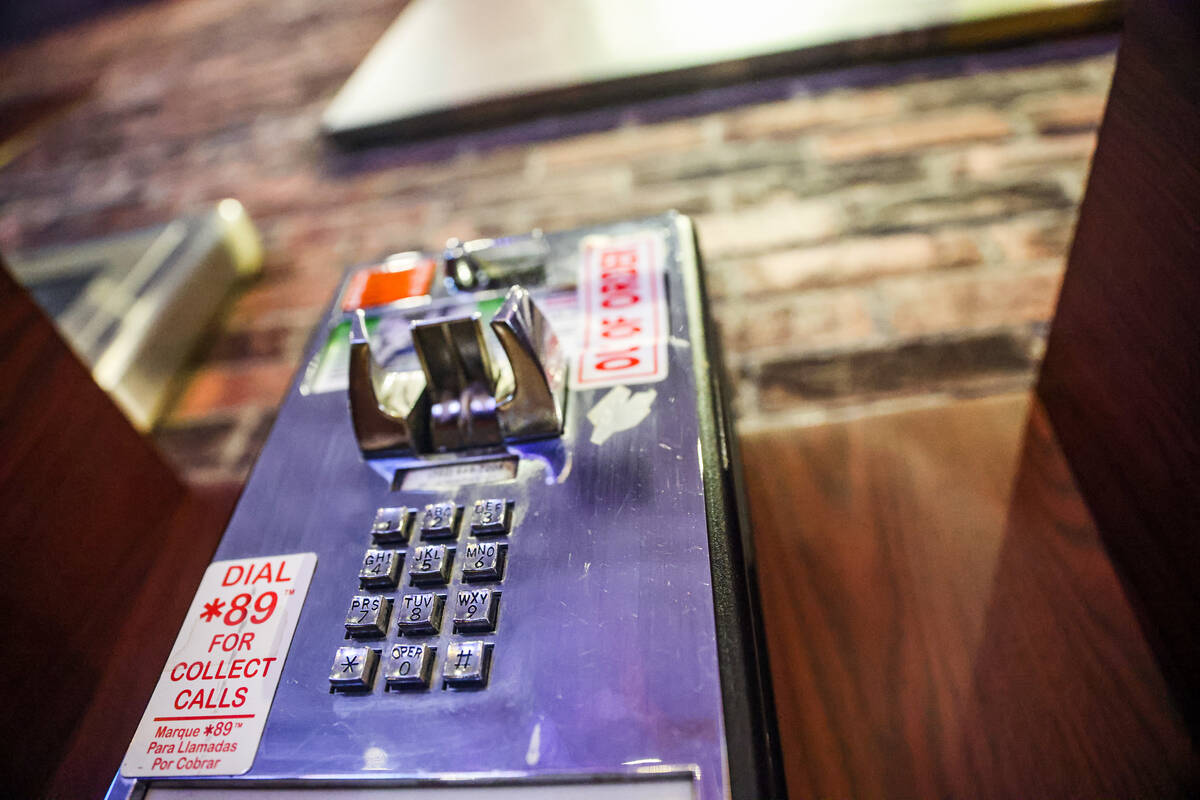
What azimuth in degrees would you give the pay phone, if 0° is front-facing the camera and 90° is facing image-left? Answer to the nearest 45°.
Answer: approximately 0°
